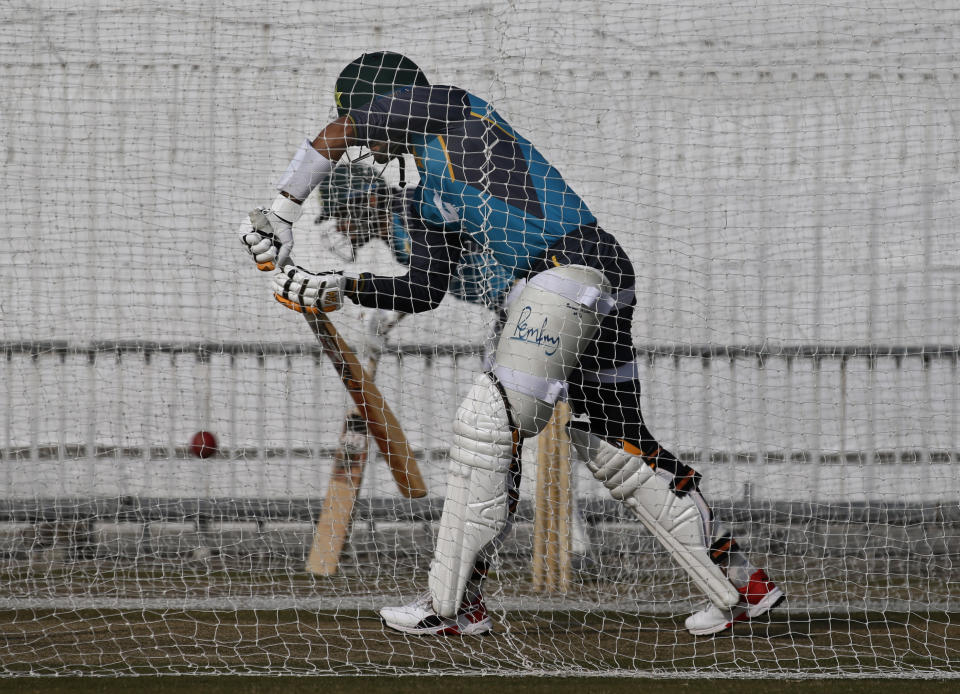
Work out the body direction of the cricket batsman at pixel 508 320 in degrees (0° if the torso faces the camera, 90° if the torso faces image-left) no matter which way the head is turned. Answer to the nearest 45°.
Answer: approximately 90°
